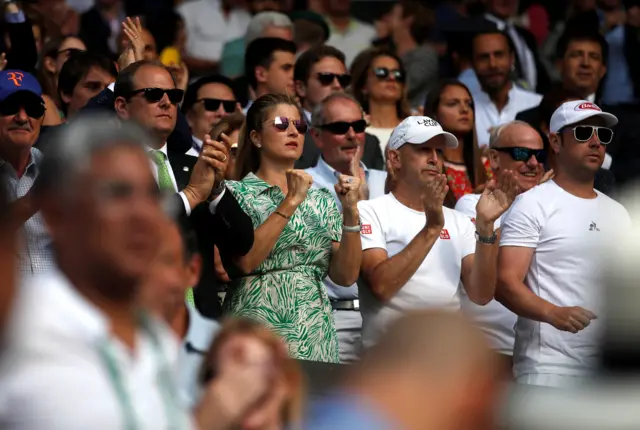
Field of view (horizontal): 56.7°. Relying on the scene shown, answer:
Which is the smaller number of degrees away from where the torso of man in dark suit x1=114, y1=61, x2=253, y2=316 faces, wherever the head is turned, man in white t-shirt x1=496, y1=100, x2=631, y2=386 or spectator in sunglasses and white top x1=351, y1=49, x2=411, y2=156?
the man in white t-shirt

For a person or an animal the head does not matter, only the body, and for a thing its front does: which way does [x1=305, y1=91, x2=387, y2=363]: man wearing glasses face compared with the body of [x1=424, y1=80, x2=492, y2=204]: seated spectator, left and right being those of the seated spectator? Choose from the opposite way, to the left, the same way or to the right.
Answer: the same way

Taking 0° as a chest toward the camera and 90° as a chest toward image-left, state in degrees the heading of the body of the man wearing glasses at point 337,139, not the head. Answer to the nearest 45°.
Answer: approximately 315°

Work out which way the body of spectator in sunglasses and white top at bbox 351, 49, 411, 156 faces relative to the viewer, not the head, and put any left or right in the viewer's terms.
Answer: facing the viewer and to the right of the viewer

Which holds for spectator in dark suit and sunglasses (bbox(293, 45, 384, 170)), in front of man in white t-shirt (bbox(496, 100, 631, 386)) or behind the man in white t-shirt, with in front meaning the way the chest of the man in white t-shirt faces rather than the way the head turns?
behind

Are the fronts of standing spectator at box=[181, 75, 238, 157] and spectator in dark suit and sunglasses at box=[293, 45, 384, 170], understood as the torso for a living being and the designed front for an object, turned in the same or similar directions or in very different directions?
same or similar directions

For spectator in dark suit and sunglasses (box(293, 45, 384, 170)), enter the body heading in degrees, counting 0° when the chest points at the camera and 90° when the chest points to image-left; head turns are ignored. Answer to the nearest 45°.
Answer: approximately 315°

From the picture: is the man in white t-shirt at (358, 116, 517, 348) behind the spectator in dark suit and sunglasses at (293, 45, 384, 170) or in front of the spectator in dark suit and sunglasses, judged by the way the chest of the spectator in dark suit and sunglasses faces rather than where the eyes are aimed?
in front

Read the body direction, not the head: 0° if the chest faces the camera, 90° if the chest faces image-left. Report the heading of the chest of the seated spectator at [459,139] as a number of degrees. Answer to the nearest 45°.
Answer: approximately 315°

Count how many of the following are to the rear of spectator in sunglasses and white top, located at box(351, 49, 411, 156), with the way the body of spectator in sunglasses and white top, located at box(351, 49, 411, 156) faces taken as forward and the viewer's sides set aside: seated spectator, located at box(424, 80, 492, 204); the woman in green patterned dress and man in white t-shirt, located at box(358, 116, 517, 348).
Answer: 0
